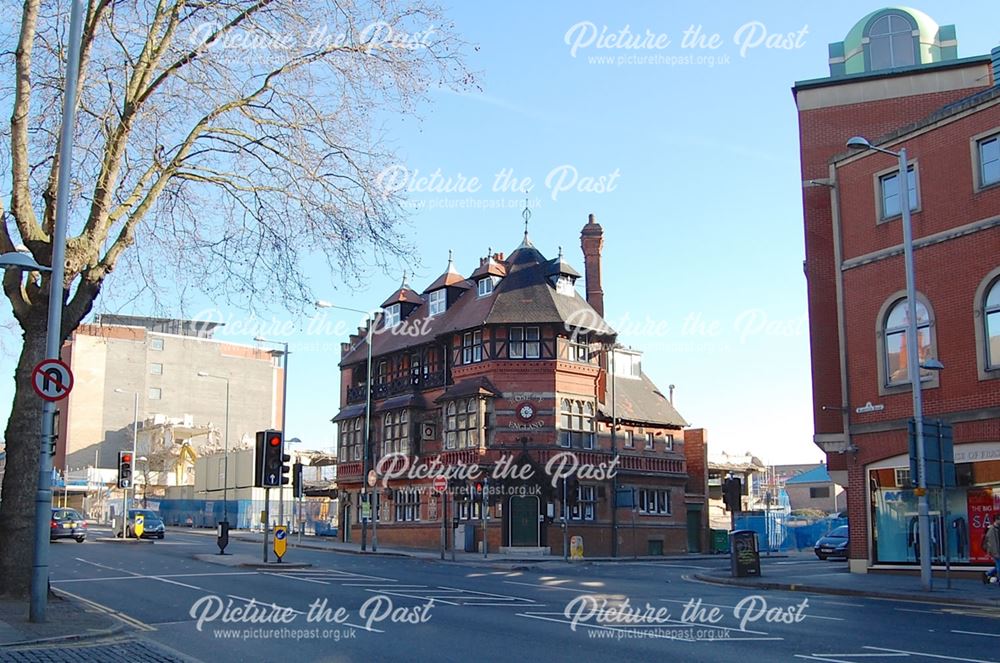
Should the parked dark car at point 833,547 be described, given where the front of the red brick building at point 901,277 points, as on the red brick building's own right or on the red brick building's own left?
on the red brick building's own right

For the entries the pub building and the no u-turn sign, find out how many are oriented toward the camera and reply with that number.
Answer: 2

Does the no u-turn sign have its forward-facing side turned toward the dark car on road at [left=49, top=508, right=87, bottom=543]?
no

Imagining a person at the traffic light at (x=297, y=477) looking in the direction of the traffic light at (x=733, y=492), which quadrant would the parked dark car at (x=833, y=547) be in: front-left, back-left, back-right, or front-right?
front-left

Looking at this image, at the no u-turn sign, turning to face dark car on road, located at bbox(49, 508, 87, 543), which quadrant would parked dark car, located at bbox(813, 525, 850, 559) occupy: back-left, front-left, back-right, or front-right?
front-right

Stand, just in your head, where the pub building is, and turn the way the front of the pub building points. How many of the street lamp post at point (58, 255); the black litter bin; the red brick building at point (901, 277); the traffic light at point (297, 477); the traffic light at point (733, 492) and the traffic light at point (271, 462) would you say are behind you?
0

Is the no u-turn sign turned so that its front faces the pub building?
no

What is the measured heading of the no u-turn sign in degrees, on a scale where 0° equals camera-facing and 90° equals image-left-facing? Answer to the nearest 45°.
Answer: approximately 0°

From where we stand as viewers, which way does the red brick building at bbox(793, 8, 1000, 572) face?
facing the viewer and to the left of the viewer

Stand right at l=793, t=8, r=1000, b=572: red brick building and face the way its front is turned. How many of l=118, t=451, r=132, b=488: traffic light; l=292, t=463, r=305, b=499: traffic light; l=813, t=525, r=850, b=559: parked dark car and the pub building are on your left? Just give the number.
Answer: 0

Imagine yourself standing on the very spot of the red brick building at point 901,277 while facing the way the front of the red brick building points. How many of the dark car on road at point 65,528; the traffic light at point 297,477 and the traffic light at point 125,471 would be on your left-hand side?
0

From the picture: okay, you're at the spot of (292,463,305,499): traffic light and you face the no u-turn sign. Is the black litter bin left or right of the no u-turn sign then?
left

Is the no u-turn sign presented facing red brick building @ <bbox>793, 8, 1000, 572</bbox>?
no

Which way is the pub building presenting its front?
toward the camera

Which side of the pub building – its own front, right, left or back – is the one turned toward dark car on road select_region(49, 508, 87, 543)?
right

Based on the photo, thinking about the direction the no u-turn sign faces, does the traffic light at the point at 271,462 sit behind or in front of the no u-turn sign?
behind

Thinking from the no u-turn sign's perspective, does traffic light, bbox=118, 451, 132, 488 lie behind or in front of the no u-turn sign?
behind

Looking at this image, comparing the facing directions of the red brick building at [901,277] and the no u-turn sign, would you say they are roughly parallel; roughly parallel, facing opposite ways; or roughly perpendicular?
roughly perpendicular
